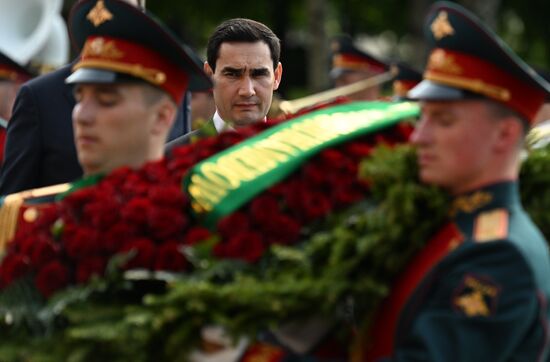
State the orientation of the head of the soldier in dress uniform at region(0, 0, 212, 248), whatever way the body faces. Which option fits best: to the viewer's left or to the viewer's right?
to the viewer's left

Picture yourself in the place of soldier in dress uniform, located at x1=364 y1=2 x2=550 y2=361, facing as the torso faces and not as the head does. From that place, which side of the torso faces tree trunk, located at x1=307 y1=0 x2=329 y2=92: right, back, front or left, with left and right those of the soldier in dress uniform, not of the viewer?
right

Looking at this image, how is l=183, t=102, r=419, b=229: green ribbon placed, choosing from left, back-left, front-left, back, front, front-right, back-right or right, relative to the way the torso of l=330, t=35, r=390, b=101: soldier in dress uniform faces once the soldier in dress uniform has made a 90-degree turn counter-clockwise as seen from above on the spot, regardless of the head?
front

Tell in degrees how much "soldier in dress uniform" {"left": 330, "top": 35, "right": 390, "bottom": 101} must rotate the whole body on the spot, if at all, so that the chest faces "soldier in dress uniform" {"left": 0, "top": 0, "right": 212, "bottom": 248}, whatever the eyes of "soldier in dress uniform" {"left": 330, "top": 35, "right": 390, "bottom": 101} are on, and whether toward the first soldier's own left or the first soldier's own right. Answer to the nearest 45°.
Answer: approximately 90° to the first soldier's own left

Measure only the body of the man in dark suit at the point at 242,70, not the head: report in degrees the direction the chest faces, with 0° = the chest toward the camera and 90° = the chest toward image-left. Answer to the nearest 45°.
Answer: approximately 0°

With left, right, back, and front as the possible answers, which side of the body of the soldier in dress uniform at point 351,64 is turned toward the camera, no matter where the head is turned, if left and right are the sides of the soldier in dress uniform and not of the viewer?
left

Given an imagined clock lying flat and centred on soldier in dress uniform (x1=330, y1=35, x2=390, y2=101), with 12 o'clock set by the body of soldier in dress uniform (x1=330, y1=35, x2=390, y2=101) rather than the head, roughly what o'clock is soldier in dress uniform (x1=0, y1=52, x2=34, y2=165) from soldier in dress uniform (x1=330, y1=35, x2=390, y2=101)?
soldier in dress uniform (x1=0, y1=52, x2=34, y2=165) is roughly at 10 o'clock from soldier in dress uniform (x1=330, y1=35, x2=390, y2=101).

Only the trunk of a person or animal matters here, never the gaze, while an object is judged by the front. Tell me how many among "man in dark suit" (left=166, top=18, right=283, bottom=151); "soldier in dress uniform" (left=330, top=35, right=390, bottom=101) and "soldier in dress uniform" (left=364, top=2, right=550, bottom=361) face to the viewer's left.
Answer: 2

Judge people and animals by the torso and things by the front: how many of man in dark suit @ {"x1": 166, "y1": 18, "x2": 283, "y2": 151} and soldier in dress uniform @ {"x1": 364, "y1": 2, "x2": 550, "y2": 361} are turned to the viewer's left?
1

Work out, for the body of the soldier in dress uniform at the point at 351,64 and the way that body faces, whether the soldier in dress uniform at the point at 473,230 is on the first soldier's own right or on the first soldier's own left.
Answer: on the first soldier's own left

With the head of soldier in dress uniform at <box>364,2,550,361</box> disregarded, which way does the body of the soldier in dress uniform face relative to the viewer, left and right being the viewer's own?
facing to the left of the viewer

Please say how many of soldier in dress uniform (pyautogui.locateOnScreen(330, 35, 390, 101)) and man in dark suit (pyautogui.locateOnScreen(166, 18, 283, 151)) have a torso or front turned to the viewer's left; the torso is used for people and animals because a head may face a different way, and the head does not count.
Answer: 1

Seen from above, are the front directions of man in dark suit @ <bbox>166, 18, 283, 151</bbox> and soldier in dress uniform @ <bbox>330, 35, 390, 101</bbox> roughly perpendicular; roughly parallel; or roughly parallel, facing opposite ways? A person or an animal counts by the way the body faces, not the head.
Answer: roughly perpendicular

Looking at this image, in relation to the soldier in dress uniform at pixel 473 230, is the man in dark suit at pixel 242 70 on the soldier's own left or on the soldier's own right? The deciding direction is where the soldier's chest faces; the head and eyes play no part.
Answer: on the soldier's own right
